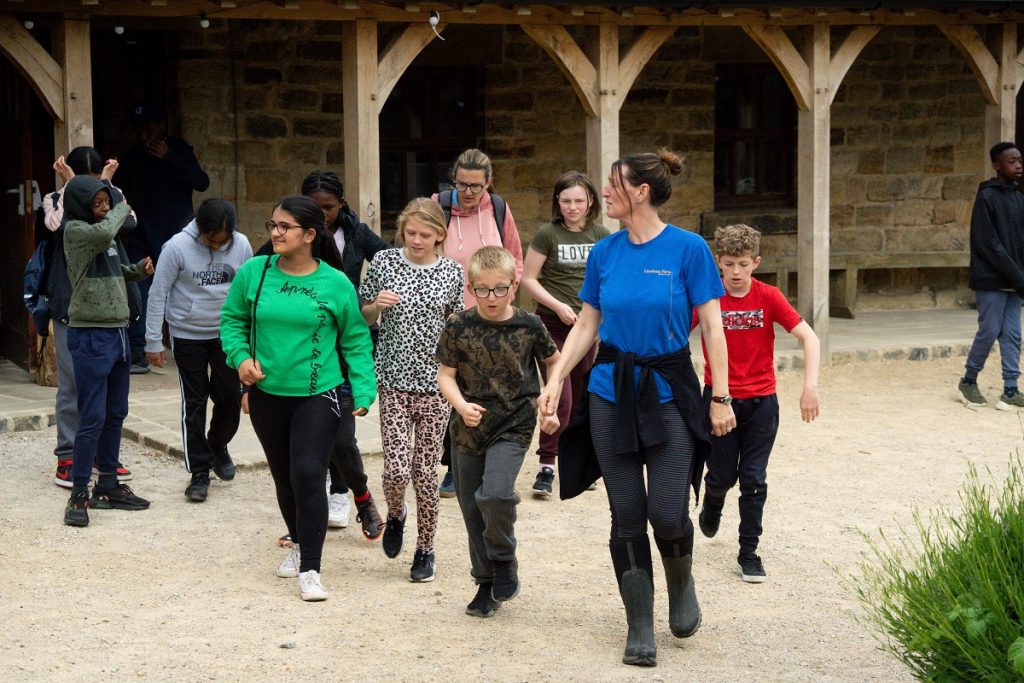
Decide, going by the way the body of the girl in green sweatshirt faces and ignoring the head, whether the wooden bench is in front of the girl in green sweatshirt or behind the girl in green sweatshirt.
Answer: behind

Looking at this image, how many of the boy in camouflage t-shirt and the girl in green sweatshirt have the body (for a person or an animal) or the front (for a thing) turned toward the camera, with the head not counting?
2

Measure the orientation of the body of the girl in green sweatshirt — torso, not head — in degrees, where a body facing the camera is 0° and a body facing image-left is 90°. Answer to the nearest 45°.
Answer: approximately 0°

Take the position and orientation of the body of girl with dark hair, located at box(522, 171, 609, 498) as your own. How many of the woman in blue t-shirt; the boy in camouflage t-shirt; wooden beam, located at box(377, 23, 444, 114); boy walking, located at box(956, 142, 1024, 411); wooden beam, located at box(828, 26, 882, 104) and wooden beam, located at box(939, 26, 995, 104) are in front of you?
2

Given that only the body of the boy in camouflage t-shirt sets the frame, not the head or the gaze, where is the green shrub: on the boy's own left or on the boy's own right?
on the boy's own left

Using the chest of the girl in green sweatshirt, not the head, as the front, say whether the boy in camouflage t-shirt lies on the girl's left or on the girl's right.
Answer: on the girl's left

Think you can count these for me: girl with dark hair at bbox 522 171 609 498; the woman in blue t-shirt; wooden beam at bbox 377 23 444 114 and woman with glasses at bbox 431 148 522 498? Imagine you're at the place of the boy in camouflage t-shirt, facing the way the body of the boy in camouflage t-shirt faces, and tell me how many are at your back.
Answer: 3

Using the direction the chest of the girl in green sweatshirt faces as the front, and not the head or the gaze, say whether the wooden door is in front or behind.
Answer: behind

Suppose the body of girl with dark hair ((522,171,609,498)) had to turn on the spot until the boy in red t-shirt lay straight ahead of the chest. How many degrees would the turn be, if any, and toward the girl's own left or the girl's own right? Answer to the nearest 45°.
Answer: approximately 45° to the girl's own left

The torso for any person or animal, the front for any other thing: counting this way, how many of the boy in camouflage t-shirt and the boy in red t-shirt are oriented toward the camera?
2

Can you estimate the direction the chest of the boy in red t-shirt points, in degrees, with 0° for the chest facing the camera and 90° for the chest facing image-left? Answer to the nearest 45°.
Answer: approximately 0°

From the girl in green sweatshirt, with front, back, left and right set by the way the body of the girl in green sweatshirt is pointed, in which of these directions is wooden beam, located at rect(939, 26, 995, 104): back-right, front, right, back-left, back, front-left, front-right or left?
back-left
